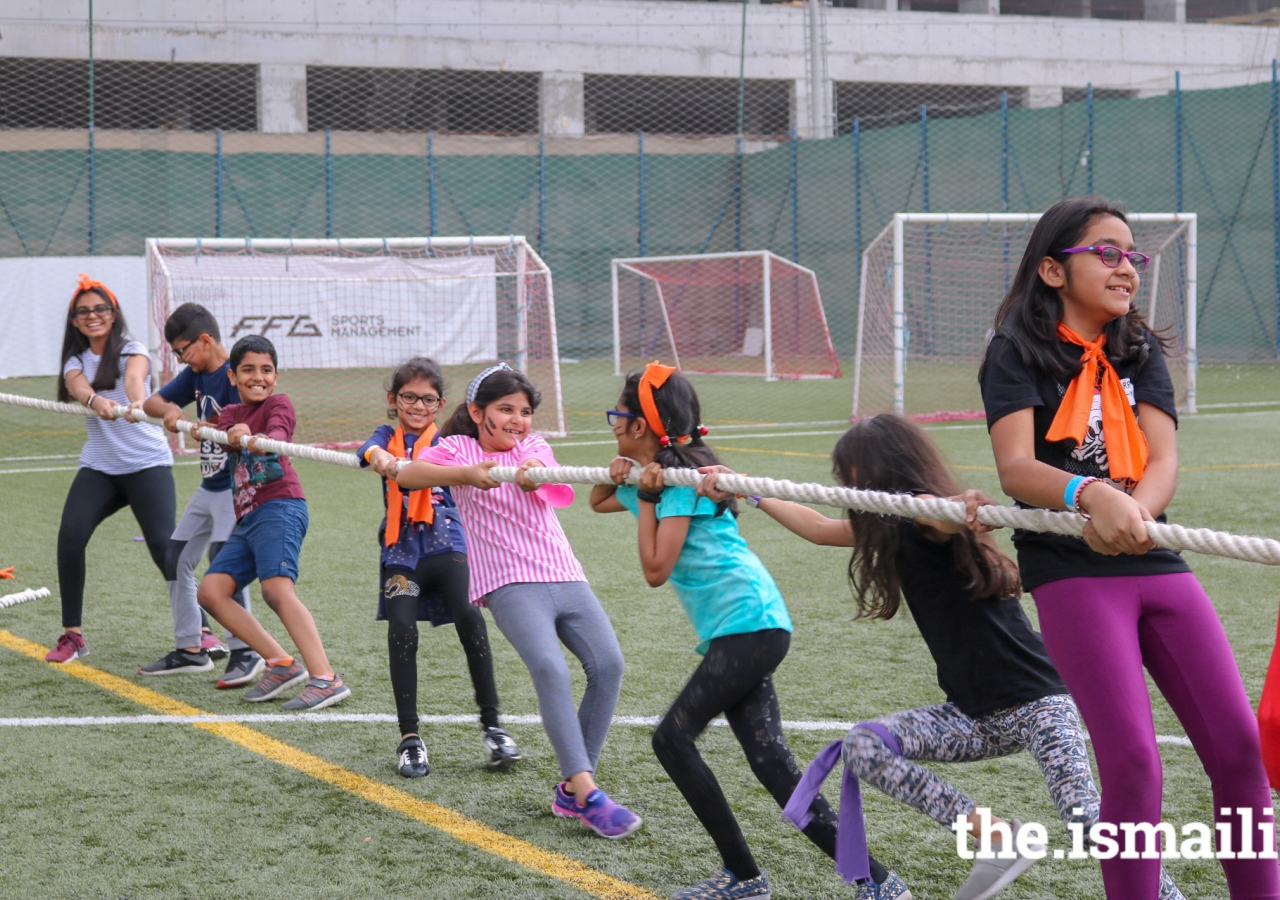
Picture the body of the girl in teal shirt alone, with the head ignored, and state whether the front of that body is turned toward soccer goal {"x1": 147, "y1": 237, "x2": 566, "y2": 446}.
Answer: no

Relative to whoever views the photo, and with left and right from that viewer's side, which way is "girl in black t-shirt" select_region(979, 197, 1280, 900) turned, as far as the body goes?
facing the viewer and to the right of the viewer

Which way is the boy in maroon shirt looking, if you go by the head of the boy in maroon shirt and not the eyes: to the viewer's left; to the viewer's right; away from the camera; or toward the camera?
toward the camera

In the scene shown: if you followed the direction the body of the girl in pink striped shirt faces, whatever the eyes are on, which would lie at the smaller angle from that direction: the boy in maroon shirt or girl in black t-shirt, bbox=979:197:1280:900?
the girl in black t-shirt

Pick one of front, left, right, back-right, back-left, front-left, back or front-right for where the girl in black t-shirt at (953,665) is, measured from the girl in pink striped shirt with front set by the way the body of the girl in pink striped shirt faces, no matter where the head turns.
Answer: front

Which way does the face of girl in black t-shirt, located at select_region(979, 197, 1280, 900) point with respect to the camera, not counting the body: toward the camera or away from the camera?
toward the camera

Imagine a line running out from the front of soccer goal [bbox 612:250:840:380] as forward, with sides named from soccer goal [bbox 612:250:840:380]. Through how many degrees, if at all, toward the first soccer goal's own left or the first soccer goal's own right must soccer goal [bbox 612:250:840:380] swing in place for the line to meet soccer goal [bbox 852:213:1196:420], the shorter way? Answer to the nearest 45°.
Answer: approximately 45° to the first soccer goal's own left

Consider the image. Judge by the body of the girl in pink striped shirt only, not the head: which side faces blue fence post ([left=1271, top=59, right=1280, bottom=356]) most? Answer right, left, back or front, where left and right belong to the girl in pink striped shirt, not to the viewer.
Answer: left

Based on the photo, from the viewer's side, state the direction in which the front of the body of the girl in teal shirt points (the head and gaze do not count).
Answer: to the viewer's left

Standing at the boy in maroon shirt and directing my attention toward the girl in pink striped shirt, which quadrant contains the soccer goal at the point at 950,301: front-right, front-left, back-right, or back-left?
back-left

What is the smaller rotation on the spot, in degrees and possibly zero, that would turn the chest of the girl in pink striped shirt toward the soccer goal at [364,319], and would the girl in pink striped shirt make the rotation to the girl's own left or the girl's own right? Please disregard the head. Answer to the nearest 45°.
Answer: approximately 135° to the girl's own left

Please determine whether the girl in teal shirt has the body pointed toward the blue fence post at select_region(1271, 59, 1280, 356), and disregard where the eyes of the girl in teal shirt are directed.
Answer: no

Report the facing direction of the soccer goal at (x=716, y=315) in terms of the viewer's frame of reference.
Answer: facing the viewer and to the left of the viewer
